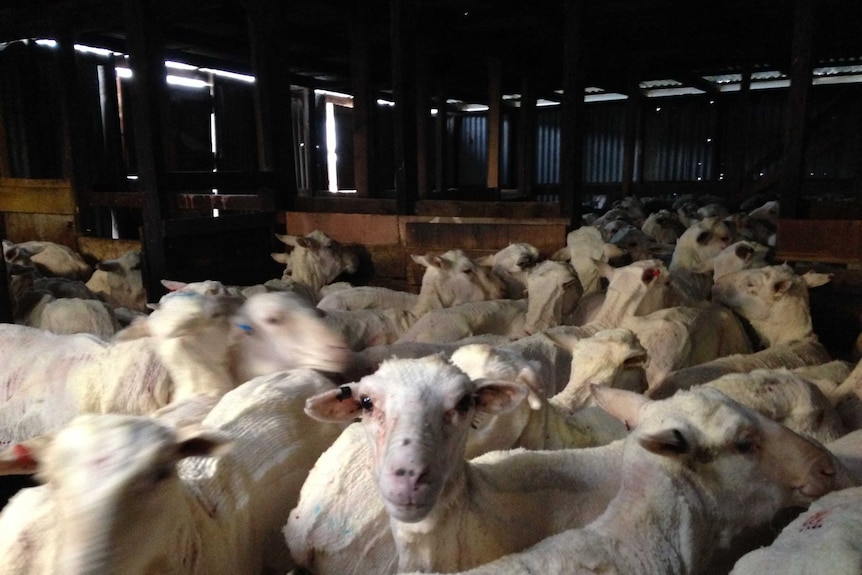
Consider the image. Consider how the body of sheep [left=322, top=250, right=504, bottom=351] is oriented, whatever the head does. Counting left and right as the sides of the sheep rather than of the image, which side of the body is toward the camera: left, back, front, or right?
right

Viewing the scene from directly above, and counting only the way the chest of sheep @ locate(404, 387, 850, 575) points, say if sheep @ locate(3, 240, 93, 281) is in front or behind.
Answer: behind

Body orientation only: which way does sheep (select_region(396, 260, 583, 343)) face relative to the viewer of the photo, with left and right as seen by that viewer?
facing to the right of the viewer

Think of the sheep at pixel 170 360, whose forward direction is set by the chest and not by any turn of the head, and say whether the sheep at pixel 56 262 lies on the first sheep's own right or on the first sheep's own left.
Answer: on the first sheep's own left

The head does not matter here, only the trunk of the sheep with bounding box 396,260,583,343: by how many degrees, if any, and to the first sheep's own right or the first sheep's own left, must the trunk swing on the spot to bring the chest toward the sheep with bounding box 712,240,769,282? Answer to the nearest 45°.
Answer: approximately 45° to the first sheep's own left
